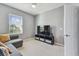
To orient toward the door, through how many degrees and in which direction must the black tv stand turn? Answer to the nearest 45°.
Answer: approximately 45° to its left

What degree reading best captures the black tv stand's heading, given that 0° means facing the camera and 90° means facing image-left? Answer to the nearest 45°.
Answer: approximately 45°
